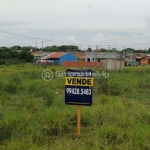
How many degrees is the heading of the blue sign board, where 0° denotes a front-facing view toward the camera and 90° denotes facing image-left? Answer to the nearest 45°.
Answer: approximately 0°
